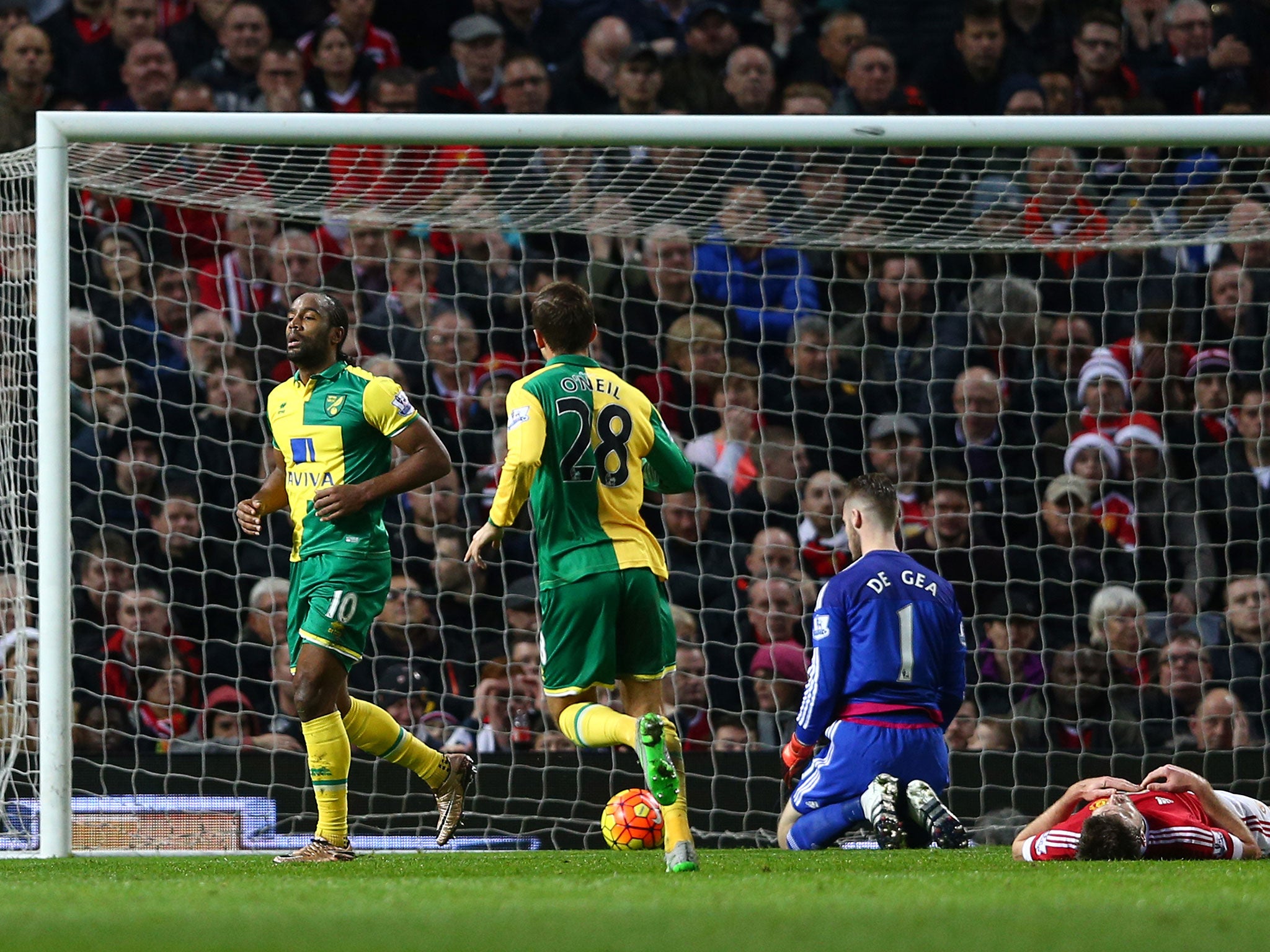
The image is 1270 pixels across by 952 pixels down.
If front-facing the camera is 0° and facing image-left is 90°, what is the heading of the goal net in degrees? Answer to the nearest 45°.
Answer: approximately 0°

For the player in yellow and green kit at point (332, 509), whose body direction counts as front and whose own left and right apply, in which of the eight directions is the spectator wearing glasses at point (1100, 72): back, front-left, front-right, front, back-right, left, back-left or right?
back

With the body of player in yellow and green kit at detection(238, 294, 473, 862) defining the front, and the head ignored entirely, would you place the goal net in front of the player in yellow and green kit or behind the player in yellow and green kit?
behind

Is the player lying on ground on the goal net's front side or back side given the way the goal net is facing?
on the front side

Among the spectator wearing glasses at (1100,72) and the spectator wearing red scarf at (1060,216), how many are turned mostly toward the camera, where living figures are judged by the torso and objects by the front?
2

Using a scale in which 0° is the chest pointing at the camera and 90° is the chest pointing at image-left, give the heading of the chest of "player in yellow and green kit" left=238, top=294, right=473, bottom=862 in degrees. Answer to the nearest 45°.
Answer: approximately 45°

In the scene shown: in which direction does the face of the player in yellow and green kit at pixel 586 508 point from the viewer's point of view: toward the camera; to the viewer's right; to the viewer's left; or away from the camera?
away from the camera
